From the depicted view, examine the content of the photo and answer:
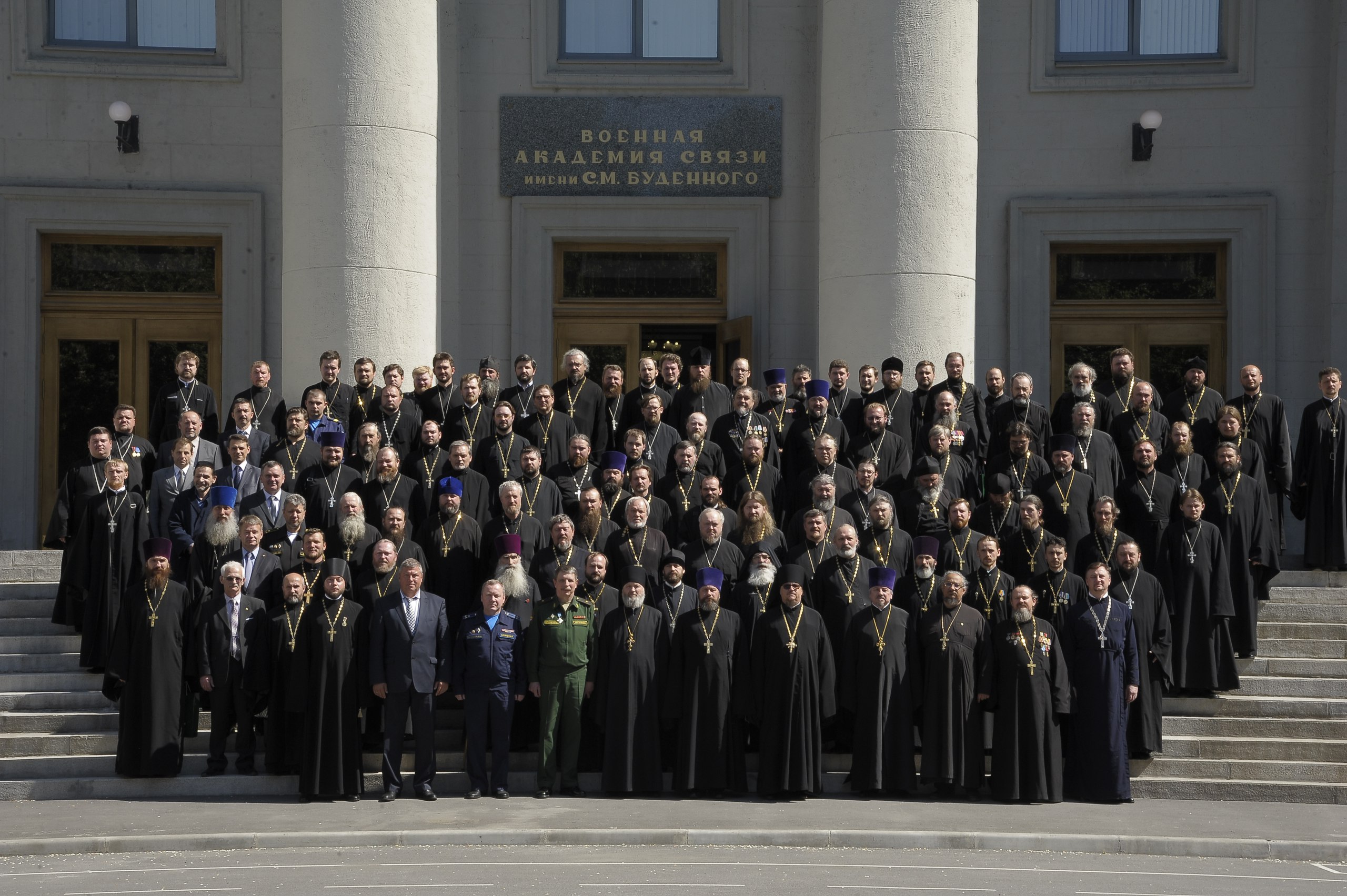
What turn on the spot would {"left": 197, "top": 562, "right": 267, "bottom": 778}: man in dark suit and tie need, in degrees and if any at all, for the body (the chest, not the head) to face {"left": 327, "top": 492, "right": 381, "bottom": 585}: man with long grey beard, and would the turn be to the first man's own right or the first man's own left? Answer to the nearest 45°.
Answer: approximately 135° to the first man's own left

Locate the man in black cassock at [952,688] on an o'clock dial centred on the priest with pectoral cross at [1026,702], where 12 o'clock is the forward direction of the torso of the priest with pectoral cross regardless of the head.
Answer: The man in black cassock is roughly at 3 o'clock from the priest with pectoral cross.

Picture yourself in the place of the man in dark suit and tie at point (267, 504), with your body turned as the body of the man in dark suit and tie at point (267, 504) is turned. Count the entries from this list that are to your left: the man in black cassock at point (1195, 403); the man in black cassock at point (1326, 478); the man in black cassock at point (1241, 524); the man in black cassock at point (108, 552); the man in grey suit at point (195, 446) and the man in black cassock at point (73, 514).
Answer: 3

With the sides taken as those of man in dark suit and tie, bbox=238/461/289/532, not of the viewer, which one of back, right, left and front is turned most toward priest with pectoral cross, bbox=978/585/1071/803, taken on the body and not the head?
left

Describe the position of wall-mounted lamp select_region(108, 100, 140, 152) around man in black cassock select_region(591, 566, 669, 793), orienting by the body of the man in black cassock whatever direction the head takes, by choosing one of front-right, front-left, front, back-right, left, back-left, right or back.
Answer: back-right

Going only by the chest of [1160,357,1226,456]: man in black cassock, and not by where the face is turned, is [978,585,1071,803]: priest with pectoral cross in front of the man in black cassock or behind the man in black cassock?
in front

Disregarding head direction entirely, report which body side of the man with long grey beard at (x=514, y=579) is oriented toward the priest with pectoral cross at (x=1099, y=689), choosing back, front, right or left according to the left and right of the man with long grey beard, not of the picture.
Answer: left

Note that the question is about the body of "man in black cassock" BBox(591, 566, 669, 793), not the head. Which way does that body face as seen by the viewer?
toward the camera

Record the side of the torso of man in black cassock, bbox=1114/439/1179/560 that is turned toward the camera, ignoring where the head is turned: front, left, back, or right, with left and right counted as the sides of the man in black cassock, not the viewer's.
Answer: front

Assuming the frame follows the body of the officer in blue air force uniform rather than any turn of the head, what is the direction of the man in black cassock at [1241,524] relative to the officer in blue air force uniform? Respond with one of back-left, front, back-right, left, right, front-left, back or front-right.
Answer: left

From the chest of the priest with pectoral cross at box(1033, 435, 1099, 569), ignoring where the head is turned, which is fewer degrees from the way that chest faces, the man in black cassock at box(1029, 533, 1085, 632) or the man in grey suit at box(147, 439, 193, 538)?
the man in black cassock

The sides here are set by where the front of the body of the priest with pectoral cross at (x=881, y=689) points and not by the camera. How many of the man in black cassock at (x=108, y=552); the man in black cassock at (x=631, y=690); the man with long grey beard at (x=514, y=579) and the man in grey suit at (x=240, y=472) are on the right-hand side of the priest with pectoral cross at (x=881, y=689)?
4

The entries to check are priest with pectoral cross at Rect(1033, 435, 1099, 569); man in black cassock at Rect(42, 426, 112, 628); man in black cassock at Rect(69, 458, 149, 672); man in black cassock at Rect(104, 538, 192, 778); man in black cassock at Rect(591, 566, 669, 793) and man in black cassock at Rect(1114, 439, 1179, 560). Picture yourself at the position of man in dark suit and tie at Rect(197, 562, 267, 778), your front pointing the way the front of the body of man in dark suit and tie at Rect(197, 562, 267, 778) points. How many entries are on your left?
3

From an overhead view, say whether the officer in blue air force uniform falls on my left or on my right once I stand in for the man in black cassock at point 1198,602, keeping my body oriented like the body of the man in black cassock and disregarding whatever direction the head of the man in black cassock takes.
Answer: on my right
